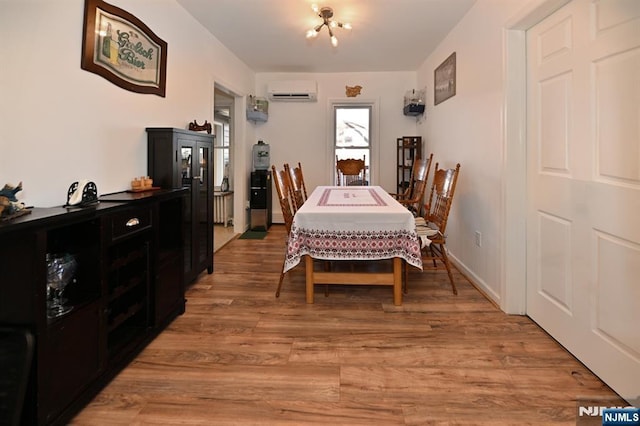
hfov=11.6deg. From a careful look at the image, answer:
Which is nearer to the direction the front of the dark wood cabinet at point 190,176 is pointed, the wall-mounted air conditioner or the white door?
the white door

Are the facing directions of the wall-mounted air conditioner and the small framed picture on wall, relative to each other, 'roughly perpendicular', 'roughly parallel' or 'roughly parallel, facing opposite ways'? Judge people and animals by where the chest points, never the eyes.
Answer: roughly perpendicular

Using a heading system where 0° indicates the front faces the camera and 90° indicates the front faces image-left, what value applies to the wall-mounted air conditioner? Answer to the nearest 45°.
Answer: approximately 0°

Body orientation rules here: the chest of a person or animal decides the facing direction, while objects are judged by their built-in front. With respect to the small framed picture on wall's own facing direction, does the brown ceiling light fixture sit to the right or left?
on its left

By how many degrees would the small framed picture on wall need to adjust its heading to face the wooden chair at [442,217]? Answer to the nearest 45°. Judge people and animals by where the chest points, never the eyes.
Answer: approximately 90° to its left

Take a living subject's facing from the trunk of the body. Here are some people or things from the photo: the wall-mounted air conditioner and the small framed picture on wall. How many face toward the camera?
1

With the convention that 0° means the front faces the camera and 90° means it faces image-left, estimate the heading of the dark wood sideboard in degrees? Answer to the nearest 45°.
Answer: approximately 315°

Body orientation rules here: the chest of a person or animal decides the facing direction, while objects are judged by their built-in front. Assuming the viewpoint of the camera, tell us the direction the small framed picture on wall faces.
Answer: facing to the left of the viewer
